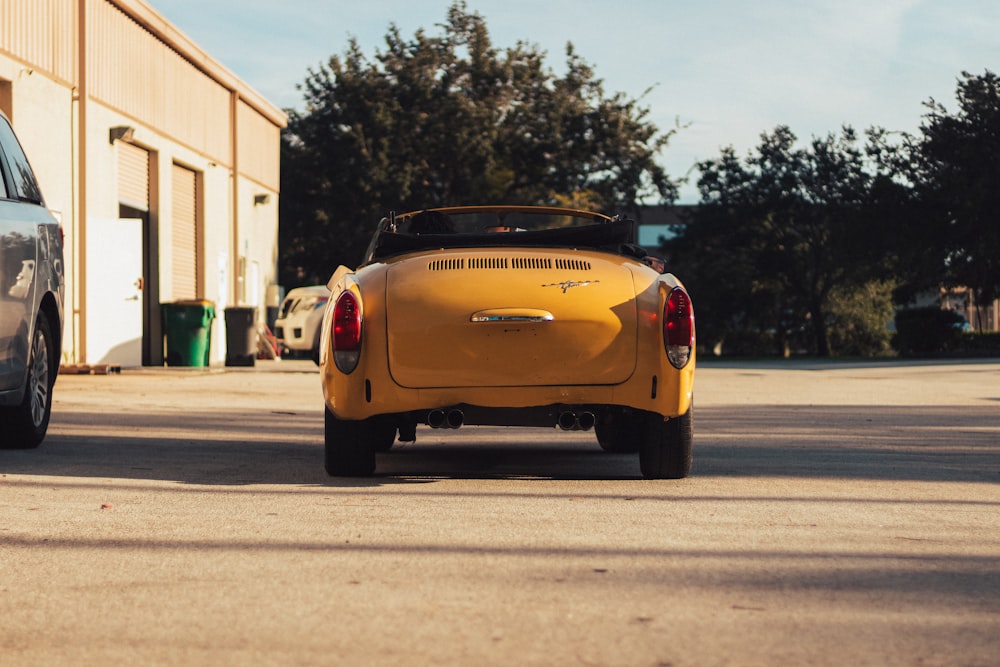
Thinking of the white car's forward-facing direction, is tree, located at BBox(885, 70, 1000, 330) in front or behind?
behind

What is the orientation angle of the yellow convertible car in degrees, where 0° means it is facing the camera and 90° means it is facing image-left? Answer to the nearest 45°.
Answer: approximately 180°

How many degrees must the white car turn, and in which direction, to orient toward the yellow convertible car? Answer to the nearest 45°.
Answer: approximately 45° to its left

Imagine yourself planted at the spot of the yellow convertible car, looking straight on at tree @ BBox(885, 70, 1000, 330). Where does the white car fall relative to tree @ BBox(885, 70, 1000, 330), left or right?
left

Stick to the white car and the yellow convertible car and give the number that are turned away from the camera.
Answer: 1

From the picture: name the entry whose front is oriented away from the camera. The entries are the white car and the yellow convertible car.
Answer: the yellow convertible car

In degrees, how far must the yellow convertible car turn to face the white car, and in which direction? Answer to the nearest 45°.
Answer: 0° — it already faces it

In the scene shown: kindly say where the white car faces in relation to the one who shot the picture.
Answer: facing the viewer and to the left of the viewer
